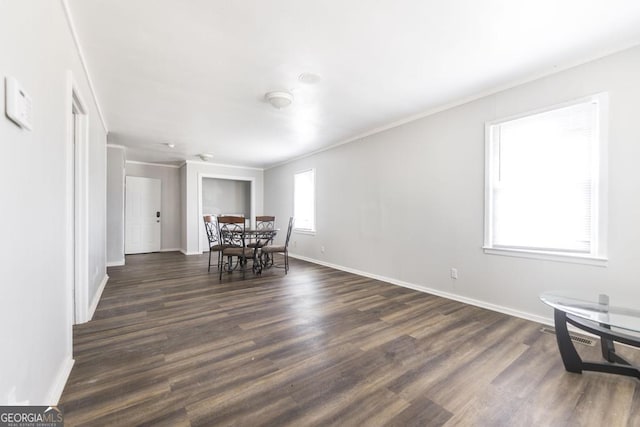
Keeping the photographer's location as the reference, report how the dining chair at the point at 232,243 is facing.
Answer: facing away from the viewer and to the right of the viewer

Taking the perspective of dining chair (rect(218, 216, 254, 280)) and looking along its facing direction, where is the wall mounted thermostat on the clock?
The wall mounted thermostat is roughly at 5 o'clock from the dining chair.

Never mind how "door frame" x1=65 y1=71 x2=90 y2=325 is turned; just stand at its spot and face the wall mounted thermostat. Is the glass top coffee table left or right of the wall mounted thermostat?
left

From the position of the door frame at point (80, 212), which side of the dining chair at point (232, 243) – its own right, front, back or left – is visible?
back

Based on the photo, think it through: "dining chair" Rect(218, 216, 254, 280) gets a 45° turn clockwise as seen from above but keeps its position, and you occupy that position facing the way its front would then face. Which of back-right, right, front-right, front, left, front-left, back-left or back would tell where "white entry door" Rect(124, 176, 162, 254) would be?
back-left

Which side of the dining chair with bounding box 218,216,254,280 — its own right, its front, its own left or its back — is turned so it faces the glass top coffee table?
right

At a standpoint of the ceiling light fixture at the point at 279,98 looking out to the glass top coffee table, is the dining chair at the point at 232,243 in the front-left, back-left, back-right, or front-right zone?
back-left
